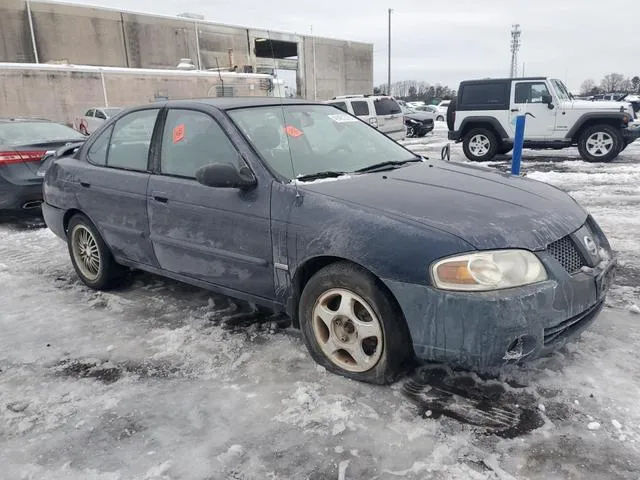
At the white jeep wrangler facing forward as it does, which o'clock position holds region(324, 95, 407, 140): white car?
The white car is roughly at 7 o'clock from the white jeep wrangler.

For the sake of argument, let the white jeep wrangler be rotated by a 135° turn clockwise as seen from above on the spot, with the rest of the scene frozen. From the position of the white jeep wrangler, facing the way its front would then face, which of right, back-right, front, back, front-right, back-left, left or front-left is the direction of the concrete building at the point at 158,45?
right

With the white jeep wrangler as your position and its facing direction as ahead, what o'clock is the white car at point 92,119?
The white car is roughly at 6 o'clock from the white jeep wrangler.

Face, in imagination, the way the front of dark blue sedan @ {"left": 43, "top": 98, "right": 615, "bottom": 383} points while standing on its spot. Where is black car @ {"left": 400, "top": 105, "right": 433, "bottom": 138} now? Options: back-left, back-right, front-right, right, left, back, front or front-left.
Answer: back-left

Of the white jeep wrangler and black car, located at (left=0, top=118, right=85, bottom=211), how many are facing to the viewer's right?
1

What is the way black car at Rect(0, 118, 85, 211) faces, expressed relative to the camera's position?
facing away from the viewer and to the left of the viewer

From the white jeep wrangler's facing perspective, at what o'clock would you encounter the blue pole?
The blue pole is roughly at 3 o'clock from the white jeep wrangler.

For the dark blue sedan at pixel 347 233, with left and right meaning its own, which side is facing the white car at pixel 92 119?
back

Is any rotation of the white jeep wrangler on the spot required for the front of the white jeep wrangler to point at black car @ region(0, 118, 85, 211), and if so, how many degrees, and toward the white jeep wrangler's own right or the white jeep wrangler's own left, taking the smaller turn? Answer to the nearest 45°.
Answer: approximately 135° to the white jeep wrangler's own right

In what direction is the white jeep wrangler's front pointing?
to the viewer's right

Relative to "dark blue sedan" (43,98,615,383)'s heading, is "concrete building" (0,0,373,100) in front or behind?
behind

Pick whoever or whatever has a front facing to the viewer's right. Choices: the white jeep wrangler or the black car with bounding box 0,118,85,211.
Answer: the white jeep wrangler

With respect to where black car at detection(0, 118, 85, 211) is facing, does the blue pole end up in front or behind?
behind

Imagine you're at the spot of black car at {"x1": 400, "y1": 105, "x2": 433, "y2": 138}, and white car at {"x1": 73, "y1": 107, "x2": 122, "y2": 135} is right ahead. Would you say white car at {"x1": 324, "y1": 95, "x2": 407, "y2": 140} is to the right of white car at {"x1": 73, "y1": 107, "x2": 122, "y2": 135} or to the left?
left

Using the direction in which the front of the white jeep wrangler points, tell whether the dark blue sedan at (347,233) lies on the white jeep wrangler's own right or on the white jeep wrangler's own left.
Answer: on the white jeep wrangler's own right
